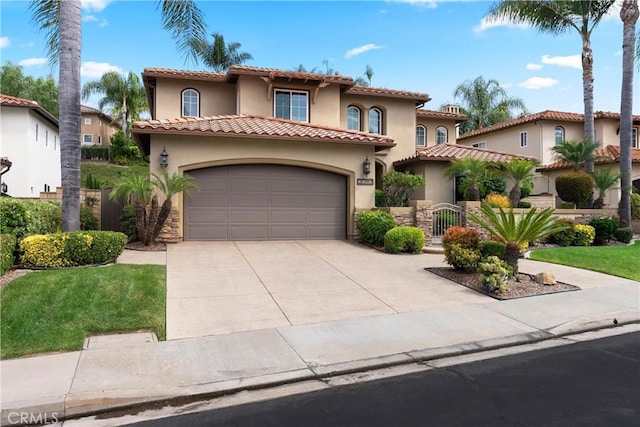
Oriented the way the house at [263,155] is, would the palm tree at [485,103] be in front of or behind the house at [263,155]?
behind

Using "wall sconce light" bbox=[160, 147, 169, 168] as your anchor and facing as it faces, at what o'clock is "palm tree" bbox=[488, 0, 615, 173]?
The palm tree is roughly at 9 o'clock from the wall sconce light.

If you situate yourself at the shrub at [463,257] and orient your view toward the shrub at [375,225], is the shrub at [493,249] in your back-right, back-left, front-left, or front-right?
back-right

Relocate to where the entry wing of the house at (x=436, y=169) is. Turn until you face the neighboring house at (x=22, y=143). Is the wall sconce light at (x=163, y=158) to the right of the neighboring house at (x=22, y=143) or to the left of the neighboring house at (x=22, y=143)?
left

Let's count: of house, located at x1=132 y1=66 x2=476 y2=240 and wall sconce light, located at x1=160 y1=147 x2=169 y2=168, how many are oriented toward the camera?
2

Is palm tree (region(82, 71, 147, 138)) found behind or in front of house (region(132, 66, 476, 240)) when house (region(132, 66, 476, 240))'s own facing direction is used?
behind

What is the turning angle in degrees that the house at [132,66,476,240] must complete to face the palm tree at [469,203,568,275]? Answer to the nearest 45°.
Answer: approximately 45° to its left
